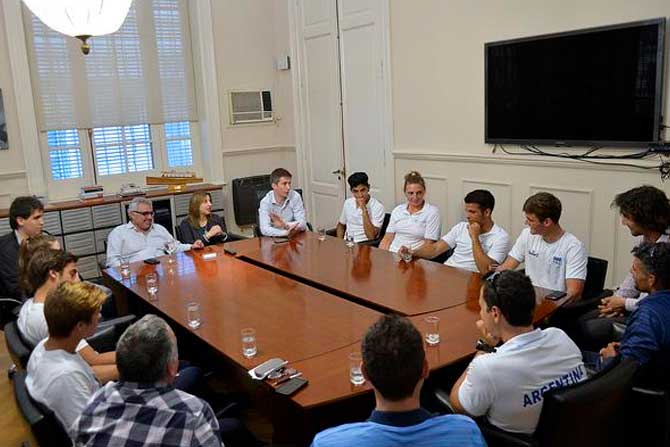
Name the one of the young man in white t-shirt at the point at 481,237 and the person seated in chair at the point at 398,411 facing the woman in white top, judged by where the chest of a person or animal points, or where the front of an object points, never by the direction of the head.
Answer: the person seated in chair

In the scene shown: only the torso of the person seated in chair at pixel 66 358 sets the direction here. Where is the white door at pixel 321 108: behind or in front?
in front

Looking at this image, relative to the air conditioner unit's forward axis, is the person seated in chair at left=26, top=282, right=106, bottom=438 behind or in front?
in front

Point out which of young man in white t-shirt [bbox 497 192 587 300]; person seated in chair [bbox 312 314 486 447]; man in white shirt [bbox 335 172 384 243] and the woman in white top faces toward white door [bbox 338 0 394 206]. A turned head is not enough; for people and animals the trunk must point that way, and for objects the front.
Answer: the person seated in chair

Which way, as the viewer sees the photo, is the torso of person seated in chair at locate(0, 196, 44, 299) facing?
to the viewer's right

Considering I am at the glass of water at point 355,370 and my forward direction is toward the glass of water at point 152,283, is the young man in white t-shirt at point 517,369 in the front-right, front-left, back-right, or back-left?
back-right

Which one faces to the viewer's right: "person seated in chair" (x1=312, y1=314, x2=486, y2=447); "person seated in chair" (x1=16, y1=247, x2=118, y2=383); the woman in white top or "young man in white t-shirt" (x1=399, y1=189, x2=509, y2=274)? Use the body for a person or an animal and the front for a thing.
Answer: "person seated in chair" (x1=16, y1=247, x2=118, y2=383)

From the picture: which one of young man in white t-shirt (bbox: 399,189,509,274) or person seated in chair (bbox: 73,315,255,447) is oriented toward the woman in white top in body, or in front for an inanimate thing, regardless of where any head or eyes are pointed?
the person seated in chair

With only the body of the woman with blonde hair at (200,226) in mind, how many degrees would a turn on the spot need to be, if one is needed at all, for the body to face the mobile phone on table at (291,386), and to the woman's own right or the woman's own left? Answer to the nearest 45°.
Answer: approximately 45° to the woman's own right

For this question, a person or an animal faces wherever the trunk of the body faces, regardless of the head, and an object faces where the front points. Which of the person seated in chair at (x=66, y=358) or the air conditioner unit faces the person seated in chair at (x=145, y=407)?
the air conditioner unit

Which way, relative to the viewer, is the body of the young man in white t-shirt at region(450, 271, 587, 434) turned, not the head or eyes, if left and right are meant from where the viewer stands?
facing away from the viewer and to the left of the viewer

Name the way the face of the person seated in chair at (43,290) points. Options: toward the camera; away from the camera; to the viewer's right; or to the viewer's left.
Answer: to the viewer's right

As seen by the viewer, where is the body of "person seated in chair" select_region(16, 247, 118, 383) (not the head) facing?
to the viewer's right

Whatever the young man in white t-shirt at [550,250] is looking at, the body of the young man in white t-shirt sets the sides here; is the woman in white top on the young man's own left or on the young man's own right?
on the young man's own right
